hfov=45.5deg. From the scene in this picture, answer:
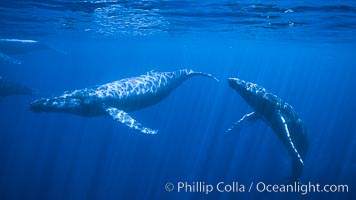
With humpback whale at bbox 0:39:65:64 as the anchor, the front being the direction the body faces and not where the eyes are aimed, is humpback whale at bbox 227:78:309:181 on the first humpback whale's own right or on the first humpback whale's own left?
on the first humpback whale's own left

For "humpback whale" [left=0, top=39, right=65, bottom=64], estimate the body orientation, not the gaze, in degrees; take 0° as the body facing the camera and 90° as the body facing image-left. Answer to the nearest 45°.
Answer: approximately 90°
